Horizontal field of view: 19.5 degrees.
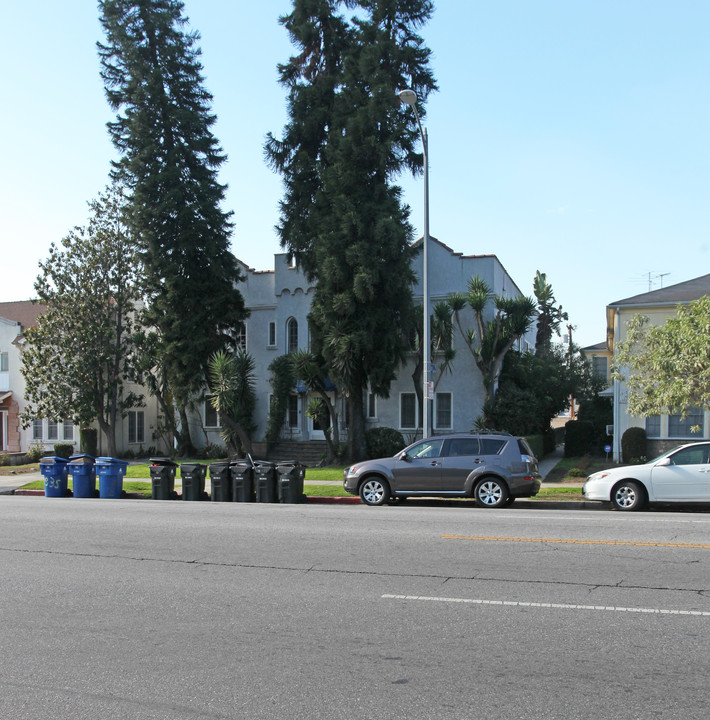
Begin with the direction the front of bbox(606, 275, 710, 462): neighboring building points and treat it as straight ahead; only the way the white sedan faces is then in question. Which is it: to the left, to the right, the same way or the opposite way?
to the right

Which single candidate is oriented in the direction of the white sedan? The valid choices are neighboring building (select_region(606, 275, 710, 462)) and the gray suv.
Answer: the neighboring building

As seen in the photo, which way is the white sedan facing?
to the viewer's left

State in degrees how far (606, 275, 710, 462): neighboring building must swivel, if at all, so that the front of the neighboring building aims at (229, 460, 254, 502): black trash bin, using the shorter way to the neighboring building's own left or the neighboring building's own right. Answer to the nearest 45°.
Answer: approximately 45° to the neighboring building's own right

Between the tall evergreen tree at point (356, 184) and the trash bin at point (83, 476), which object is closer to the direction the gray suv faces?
the trash bin

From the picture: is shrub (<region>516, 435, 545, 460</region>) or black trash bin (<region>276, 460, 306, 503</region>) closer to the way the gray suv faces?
the black trash bin

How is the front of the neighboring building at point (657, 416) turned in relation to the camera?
facing the viewer

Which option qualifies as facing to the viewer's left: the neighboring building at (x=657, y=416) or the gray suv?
the gray suv

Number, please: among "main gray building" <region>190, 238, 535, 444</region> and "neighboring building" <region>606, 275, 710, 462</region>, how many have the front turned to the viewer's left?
0

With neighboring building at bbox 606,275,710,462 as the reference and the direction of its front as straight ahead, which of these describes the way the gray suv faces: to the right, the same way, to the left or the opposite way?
to the right

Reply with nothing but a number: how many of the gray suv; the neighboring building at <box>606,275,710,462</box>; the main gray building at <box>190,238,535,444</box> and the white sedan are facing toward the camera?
2

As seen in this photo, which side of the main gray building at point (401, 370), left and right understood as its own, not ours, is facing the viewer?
front

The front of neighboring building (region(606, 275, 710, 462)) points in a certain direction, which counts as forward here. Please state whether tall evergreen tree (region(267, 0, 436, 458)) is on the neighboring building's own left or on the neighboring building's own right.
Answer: on the neighboring building's own right

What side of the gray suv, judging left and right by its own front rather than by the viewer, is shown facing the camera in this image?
left

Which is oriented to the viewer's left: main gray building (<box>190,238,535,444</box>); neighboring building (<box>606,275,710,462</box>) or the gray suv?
the gray suv
